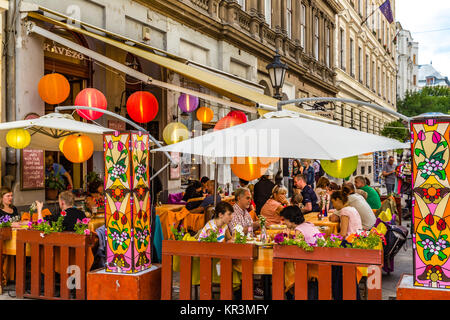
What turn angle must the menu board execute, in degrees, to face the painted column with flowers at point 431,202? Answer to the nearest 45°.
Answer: approximately 45° to its left

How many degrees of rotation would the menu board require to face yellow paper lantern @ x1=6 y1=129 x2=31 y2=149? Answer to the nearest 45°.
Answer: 0° — it already faces it

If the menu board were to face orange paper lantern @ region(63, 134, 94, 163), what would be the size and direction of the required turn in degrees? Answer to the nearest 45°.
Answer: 0° — it already faces it

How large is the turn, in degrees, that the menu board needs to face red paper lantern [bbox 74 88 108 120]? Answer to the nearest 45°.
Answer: approximately 45° to its left

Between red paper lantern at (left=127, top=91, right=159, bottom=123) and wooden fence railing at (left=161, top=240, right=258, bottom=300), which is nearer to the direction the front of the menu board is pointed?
the wooden fence railing

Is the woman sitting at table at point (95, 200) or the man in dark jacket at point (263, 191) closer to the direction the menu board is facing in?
the woman sitting at table

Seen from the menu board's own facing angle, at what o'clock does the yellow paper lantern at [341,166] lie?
The yellow paper lantern is roughly at 10 o'clock from the menu board.

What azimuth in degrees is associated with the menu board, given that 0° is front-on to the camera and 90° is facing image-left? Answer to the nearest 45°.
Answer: approximately 0°
